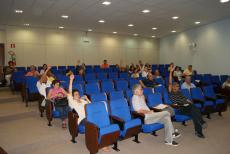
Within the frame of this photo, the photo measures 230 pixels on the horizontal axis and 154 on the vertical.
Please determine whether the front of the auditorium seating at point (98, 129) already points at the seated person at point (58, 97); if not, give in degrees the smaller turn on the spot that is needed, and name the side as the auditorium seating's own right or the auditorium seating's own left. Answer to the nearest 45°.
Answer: approximately 180°

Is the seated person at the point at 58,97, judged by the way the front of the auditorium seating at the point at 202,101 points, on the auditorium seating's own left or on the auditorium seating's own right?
on the auditorium seating's own right

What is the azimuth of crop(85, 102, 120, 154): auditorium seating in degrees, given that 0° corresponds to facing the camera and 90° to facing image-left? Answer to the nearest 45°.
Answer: approximately 315°

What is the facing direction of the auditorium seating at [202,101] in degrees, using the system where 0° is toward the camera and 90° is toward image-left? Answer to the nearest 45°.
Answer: approximately 315°
